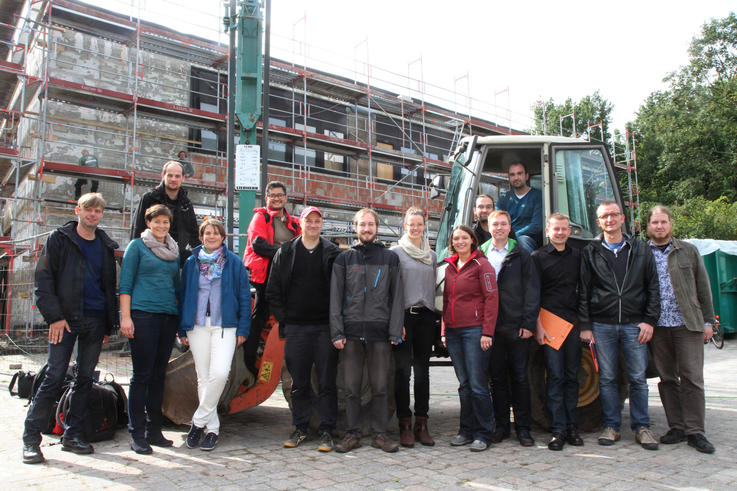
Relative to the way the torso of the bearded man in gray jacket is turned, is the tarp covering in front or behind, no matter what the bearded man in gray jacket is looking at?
behind

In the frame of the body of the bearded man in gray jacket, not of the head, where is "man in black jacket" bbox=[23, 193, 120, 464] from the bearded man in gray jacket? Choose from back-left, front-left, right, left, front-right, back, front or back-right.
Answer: right

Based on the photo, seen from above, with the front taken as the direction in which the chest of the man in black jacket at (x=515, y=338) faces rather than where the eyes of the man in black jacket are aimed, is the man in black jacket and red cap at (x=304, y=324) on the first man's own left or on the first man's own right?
on the first man's own right

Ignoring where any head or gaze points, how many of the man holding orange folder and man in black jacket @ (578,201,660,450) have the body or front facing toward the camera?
2

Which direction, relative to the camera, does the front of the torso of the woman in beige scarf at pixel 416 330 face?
toward the camera

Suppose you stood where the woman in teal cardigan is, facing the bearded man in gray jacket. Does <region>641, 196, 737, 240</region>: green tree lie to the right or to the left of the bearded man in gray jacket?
left

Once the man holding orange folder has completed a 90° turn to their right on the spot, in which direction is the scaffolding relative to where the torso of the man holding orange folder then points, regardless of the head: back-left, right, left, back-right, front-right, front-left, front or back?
front-right

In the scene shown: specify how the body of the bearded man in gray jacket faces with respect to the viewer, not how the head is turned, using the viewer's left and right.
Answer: facing the viewer

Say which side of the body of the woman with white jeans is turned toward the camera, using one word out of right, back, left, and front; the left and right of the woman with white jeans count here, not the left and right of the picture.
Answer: front

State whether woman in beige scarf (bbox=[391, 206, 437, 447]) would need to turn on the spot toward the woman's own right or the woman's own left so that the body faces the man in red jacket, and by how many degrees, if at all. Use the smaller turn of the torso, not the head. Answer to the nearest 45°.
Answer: approximately 90° to the woman's own right

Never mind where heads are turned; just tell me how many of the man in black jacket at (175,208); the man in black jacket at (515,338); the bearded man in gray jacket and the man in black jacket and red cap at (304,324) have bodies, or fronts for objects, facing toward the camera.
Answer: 4
